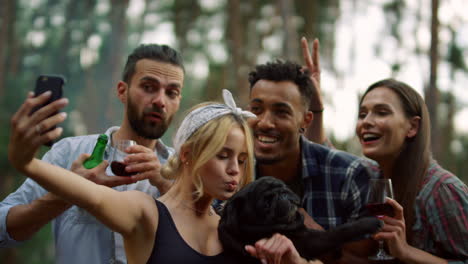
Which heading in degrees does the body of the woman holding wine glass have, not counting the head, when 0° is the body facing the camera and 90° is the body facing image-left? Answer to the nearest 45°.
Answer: approximately 45°

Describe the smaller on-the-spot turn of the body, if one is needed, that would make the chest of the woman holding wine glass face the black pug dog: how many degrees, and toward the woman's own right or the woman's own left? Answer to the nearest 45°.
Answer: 0° — they already face it
